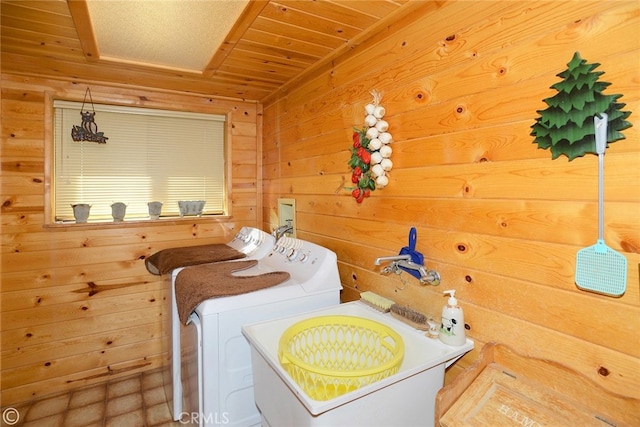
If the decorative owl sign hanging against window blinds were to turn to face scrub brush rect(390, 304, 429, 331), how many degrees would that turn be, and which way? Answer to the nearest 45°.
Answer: approximately 45° to its left

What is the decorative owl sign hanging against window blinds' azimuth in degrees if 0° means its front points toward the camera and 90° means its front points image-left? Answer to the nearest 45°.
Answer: approximately 0°

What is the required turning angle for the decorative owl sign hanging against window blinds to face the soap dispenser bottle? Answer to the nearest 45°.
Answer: approximately 45° to its left

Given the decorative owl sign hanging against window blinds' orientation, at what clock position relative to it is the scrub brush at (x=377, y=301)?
The scrub brush is roughly at 11 o'clock from the decorative owl sign hanging against window blinds.
